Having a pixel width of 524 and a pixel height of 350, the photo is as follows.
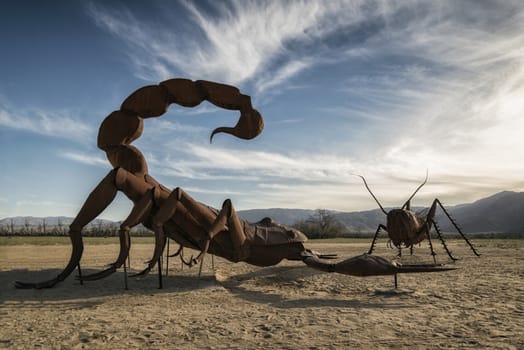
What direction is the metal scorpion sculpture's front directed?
to the viewer's right

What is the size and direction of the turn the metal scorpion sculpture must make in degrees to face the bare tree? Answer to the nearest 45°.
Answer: approximately 90° to its left
